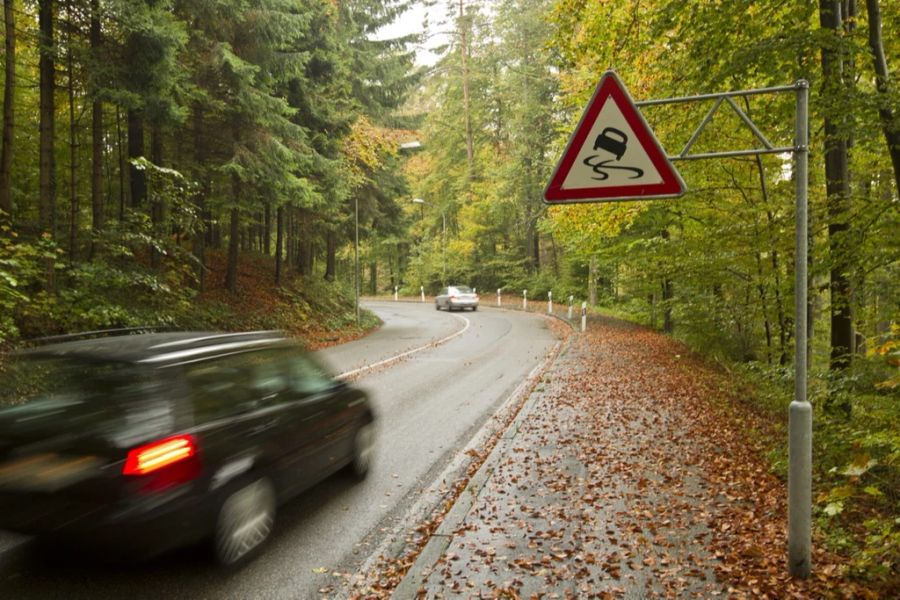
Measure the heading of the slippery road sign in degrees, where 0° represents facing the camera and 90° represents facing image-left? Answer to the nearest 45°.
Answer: approximately 0°

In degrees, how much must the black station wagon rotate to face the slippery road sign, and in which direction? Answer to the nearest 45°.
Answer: approximately 90° to its right

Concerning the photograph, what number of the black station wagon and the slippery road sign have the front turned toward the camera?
1

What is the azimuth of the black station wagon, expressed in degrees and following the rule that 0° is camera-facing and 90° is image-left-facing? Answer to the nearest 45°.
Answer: approximately 225°

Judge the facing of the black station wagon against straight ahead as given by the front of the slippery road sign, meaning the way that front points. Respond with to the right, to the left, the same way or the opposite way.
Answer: the opposite way

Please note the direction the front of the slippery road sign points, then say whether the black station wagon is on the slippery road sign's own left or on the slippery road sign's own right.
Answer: on the slippery road sign's own right

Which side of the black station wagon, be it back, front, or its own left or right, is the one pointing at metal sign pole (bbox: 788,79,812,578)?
right
